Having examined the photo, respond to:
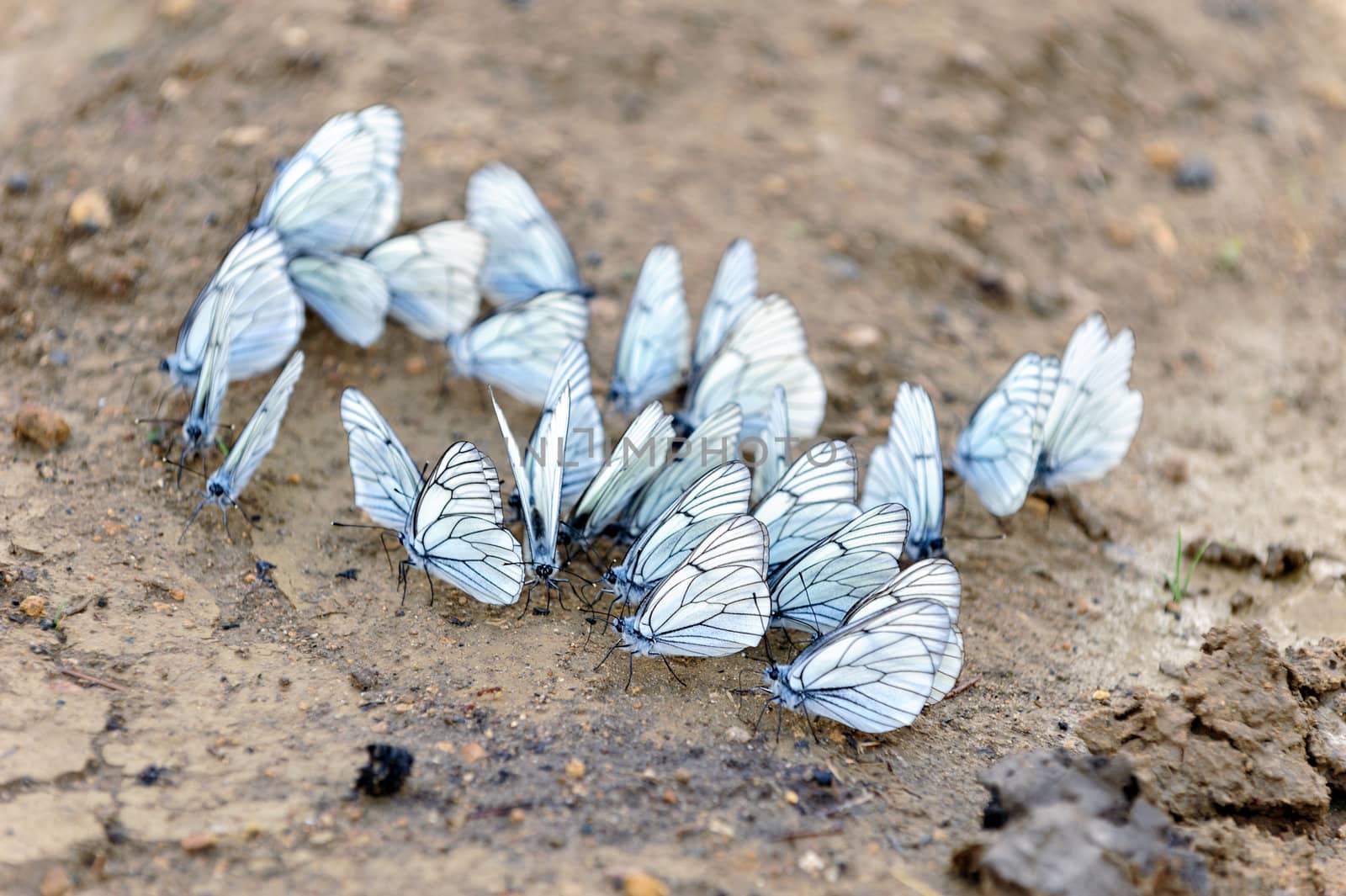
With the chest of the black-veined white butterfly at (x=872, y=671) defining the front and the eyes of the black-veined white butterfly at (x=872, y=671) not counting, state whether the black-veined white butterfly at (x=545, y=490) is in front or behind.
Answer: in front

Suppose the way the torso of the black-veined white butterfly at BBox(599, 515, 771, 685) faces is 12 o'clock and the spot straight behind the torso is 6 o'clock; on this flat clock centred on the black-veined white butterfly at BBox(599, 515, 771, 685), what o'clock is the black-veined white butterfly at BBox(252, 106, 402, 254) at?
the black-veined white butterfly at BBox(252, 106, 402, 254) is roughly at 2 o'clock from the black-veined white butterfly at BBox(599, 515, 771, 685).

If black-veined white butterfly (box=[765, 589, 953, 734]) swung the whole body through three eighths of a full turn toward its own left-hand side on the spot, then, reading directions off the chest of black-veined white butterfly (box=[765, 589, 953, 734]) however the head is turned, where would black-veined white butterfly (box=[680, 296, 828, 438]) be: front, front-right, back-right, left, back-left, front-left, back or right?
back-left

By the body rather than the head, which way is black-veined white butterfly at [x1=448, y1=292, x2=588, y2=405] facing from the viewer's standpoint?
to the viewer's left

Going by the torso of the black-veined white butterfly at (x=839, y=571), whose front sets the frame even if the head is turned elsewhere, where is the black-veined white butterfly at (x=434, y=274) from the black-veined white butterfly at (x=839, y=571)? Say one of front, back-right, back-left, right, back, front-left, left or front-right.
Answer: front-right

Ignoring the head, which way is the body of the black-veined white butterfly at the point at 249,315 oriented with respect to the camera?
to the viewer's left

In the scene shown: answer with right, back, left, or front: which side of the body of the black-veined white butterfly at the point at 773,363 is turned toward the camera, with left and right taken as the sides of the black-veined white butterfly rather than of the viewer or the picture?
left

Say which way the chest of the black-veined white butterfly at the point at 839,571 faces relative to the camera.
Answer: to the viewer's left

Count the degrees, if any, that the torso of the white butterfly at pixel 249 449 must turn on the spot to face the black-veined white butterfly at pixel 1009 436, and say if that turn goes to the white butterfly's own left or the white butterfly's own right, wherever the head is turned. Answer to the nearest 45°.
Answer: approximately 135° to the white butterfly's own left

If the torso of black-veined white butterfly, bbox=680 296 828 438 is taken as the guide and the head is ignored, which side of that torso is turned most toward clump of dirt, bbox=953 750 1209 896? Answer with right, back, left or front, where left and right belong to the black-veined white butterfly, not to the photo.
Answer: left

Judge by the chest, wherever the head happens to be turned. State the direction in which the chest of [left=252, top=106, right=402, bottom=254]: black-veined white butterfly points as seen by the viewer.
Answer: to the viewer's left

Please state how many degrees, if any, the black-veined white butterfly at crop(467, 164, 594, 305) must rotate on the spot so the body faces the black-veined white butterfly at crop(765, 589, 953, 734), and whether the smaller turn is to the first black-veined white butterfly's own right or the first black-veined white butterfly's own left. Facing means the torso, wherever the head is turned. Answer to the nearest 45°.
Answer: approximately 90° to the first black-veined white butterfly's own right

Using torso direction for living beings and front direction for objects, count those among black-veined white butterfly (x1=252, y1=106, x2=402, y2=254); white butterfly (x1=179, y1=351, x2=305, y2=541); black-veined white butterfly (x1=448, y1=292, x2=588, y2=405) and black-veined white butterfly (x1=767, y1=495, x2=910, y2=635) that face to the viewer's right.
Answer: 0

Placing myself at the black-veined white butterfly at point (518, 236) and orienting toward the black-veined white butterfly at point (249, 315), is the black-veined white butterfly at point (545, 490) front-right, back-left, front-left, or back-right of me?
front-left

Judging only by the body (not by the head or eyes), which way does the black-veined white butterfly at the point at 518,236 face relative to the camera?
to the viewer's right

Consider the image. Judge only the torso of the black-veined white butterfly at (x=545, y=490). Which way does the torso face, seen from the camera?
toward the camera

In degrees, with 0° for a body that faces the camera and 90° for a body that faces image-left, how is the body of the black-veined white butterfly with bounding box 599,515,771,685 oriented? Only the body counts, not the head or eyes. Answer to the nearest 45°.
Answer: approximately 90°

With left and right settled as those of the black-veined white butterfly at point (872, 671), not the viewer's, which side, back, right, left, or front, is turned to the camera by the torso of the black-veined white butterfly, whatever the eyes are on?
left

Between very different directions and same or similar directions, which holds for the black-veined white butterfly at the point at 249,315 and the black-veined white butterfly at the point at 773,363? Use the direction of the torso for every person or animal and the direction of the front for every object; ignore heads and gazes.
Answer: same or similar directions
